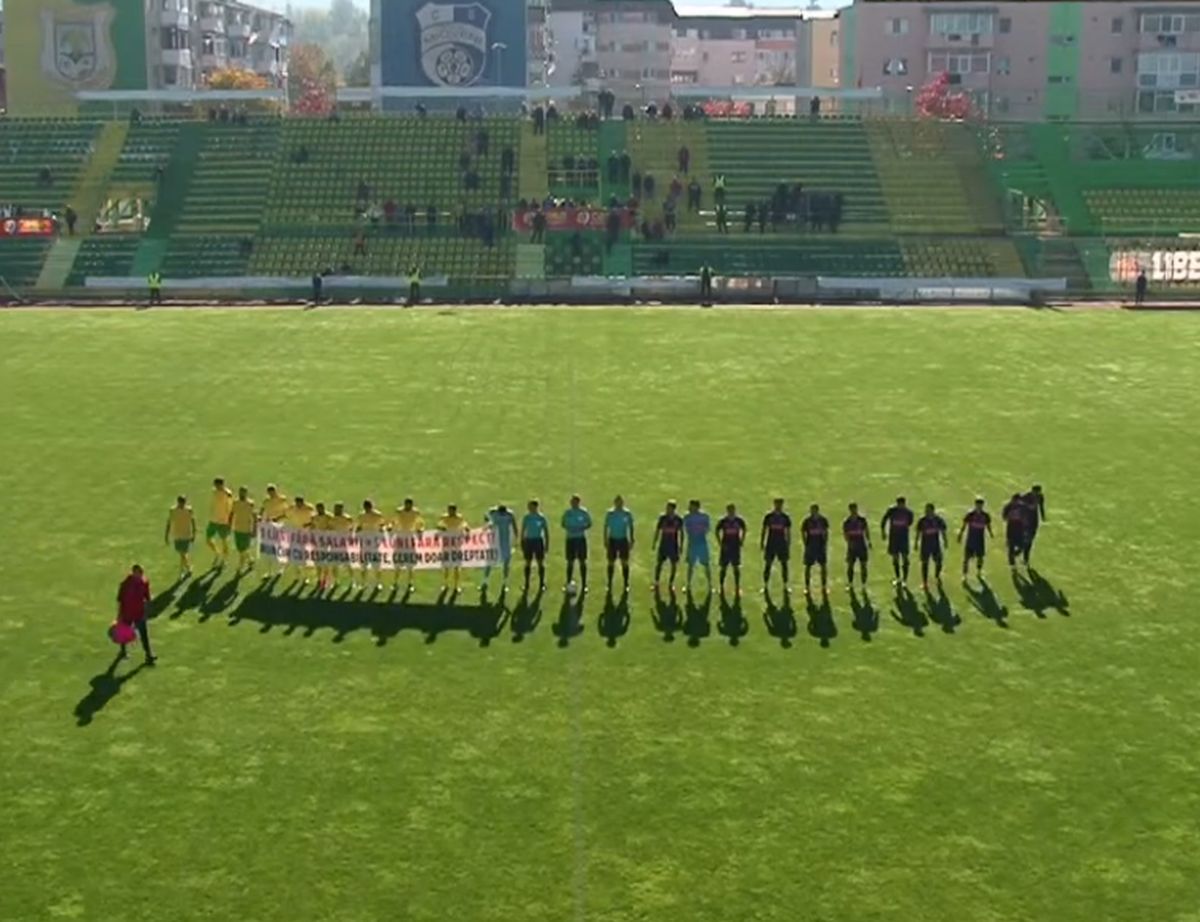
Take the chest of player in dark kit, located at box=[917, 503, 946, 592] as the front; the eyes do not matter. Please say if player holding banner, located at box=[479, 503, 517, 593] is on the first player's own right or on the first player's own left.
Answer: on the first player's own right

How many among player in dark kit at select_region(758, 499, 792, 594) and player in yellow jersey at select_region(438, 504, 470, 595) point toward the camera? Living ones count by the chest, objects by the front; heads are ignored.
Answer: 2

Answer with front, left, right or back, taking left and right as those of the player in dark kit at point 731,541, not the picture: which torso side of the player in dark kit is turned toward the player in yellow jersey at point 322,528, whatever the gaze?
right

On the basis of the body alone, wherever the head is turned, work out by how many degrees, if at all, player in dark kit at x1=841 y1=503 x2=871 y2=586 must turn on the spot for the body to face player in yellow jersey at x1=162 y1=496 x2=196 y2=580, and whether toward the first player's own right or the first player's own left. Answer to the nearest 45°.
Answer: approximately 90° to the first player's own right

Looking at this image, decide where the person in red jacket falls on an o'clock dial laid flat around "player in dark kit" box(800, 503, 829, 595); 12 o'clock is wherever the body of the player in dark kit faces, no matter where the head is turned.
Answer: The person in red jacket is roughly at 2 o'clock from the player in dark kit.

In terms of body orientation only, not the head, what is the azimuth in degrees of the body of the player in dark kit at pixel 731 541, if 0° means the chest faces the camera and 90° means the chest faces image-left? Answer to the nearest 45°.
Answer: approximately 0°

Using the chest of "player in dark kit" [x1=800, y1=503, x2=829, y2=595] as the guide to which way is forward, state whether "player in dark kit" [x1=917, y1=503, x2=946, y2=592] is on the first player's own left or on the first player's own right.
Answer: on the first player's own left

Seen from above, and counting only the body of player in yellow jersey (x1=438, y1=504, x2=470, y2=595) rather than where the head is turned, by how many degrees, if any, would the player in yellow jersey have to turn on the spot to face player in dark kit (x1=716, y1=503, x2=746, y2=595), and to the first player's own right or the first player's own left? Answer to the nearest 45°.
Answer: approximately 90° to the first player's own left

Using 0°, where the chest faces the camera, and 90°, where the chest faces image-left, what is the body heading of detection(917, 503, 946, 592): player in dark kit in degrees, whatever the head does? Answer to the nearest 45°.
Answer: approximately 0°

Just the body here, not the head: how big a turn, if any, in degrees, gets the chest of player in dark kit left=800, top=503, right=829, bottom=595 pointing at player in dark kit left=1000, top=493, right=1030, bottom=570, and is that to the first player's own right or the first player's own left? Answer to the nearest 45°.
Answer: approximately 135° to the first player's own left

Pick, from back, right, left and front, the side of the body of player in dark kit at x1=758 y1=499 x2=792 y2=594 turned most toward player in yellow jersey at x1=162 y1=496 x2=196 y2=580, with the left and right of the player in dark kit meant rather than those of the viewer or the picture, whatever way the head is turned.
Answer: right
